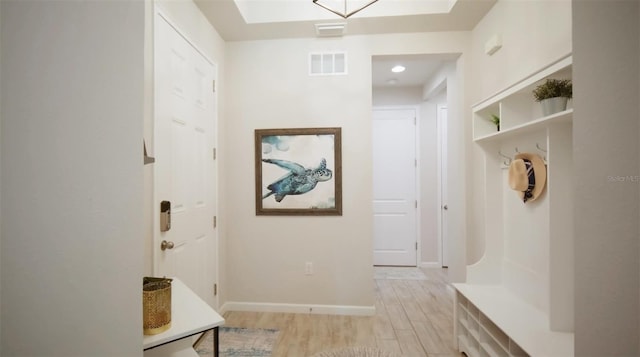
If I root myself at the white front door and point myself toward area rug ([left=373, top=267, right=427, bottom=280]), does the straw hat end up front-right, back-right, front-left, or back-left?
front-right

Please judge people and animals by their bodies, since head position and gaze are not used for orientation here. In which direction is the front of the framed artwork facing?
toward the camera

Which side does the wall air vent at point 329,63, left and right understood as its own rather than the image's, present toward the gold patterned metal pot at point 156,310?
front

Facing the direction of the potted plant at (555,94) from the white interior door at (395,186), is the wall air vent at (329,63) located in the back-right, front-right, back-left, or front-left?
front-right

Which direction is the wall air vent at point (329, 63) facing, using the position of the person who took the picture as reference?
facing the viewer

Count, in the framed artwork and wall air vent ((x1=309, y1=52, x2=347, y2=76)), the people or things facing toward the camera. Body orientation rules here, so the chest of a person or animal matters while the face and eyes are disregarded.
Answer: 2

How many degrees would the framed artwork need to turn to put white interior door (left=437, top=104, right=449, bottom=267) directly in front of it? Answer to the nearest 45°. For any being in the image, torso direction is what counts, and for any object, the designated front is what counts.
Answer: approximately 135° to its left
